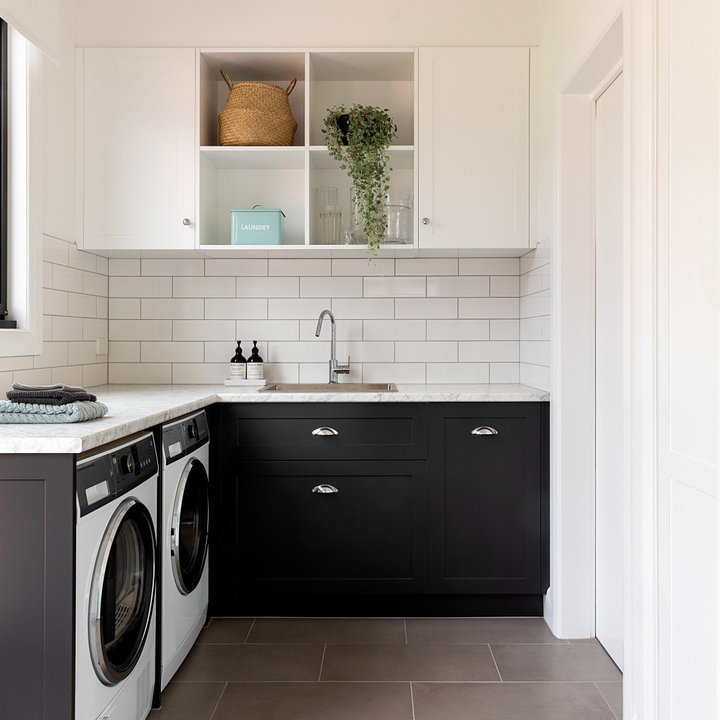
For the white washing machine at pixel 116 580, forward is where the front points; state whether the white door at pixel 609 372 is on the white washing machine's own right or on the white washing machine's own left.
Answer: on the white washing machine's own left

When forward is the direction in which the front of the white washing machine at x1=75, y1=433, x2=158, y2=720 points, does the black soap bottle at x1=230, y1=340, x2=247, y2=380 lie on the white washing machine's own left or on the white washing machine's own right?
on the white washing machine's own left

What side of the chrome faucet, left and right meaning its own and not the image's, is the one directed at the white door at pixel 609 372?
left

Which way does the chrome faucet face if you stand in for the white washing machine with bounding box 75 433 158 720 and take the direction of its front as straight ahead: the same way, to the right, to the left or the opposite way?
to the right

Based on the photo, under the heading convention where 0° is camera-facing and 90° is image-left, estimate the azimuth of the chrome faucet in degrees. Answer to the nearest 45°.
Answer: approximately 45°

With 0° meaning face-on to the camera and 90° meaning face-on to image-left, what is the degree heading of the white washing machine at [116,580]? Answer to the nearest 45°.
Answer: approximately 315°
